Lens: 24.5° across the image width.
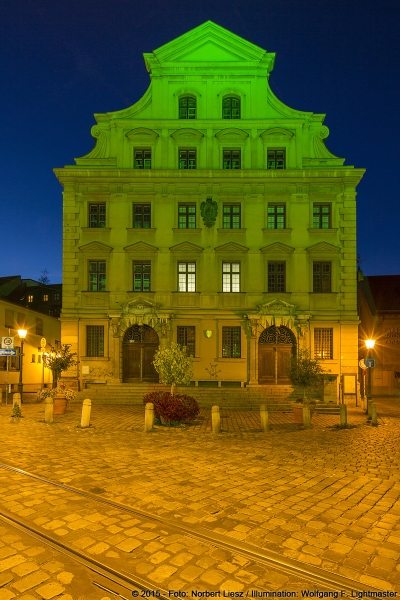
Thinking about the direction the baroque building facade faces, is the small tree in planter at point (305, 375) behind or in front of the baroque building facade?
in front

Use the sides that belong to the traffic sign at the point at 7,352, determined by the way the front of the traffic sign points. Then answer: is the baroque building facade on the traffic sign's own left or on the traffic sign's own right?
on the traffic sign's own left

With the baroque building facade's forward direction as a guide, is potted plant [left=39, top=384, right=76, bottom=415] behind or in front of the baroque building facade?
in front

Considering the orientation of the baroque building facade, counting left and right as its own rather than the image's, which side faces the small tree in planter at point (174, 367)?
front

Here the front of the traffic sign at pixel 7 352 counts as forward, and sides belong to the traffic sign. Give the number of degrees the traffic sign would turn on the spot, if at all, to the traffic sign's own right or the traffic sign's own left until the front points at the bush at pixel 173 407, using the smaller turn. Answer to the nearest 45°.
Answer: approximately 45° to the traffic sign's own left

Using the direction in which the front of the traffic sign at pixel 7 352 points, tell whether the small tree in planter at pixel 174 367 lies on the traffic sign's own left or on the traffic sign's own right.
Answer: on the traffic sign's own left

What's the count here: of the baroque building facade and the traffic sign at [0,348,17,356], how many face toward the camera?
2

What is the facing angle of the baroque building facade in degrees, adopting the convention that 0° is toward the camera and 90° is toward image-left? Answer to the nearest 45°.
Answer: approximately 0°

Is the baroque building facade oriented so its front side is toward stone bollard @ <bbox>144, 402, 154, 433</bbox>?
yes
